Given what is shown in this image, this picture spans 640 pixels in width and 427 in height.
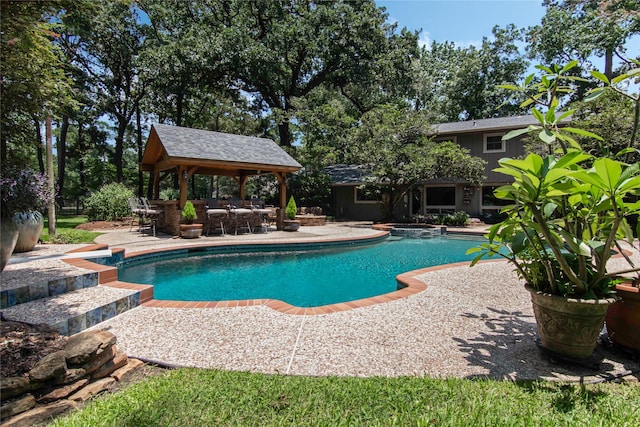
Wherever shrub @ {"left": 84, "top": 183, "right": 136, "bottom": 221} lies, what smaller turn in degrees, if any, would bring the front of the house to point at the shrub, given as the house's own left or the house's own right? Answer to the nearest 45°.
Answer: approximately 45° to the house's own right

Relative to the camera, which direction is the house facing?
toward the camera

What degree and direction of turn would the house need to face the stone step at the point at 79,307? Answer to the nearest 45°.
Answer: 0° — it already faces it

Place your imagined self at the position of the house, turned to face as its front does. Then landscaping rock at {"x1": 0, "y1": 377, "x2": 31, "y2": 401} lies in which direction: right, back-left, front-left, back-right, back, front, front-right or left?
front

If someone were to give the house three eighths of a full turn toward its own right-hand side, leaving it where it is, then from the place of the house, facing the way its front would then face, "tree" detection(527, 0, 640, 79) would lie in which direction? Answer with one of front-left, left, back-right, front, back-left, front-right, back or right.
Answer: right

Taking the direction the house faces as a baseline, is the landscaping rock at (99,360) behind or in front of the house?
in front

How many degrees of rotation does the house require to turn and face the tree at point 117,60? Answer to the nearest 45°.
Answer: approximately 90° to its right

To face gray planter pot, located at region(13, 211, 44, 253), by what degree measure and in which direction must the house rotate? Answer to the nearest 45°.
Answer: approximately 45° to its right

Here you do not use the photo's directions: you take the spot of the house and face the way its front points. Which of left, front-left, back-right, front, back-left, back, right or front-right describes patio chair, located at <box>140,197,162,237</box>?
front-right

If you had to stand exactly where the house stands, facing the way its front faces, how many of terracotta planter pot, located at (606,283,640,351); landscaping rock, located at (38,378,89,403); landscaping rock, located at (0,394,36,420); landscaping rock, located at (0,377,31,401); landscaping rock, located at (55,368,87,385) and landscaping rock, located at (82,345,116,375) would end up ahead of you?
6

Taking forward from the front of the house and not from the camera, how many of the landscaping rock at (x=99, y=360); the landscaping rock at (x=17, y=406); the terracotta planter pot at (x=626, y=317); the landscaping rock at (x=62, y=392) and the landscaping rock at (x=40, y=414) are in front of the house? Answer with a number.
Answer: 5

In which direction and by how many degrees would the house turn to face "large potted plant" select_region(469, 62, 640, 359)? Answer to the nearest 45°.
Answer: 0° — it already faces it

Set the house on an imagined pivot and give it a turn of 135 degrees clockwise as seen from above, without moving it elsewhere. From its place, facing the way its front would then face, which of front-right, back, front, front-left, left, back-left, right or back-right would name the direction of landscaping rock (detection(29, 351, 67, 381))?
back-left

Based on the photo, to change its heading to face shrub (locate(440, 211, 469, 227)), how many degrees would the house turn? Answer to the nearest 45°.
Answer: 0° — it already faces it

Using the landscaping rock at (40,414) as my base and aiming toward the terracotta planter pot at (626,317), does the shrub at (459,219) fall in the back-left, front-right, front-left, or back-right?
front-left

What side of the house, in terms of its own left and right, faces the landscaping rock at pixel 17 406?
front

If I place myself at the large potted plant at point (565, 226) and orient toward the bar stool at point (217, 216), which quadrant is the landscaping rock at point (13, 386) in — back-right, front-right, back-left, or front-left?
front-left

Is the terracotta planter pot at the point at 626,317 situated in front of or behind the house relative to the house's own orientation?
in front
